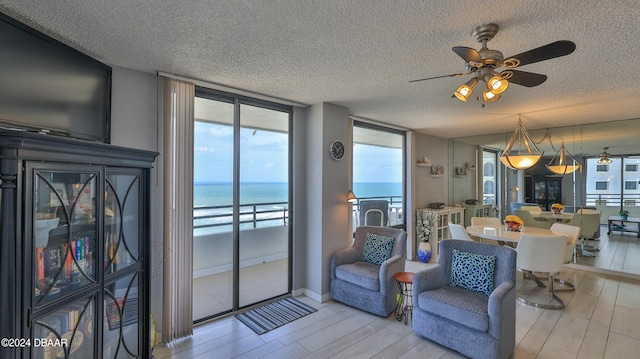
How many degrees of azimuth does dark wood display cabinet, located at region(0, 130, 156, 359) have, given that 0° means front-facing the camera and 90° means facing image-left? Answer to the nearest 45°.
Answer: approximately 315°

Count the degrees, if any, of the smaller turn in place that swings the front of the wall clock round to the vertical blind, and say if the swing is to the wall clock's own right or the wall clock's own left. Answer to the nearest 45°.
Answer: approximately 90° to the wall clock's own right

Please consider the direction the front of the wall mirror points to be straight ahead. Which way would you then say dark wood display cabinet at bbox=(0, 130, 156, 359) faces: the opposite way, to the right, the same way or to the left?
the opposite way

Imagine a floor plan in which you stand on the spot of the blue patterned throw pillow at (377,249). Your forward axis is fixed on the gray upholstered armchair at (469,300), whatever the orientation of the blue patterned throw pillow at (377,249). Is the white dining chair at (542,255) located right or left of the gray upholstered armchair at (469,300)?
left

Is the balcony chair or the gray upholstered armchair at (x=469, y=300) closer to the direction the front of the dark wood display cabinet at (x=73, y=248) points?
the gray upholstered armchair

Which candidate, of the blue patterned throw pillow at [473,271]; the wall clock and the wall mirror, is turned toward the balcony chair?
the wall mirror
